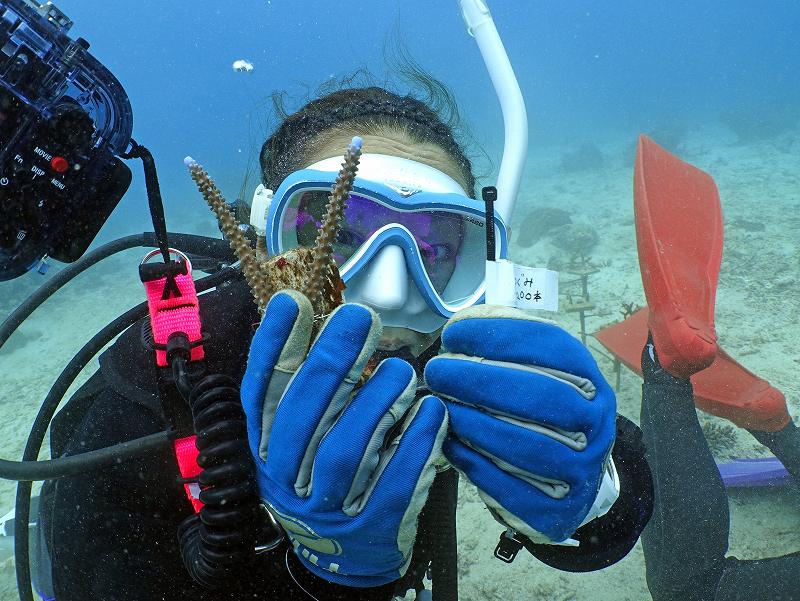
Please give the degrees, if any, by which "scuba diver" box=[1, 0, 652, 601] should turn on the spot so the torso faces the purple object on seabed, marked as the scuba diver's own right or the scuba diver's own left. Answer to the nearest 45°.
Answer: approximately 135° to the scuba diver's own left

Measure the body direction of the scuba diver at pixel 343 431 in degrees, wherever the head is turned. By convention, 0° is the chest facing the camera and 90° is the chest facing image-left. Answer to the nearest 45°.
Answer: approximately 0°

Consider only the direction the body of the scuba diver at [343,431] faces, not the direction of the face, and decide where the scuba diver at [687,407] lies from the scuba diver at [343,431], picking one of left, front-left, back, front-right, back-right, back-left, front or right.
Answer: back-left

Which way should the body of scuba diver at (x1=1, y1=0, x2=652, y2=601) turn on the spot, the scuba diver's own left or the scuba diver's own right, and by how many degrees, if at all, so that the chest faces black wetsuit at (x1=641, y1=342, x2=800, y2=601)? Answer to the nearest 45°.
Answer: approximately 135° to the scuba diver's own left
